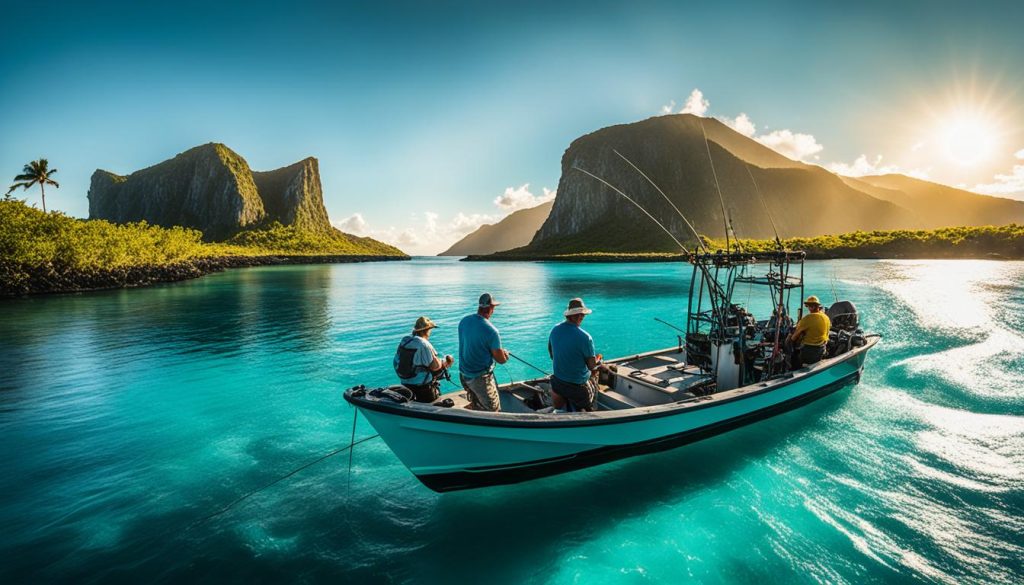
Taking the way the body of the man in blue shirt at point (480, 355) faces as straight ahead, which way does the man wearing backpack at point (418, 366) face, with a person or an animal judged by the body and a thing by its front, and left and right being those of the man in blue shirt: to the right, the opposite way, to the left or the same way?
the same way

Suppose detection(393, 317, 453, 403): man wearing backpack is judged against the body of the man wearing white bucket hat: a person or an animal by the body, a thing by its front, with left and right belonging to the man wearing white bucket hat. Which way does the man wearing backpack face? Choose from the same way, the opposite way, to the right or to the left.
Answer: the same way

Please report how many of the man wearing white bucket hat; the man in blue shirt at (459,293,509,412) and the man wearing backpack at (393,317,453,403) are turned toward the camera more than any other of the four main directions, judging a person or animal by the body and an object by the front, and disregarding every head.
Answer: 0

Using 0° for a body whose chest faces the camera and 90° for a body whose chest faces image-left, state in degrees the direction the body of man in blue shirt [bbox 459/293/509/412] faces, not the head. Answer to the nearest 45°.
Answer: approximately 225°

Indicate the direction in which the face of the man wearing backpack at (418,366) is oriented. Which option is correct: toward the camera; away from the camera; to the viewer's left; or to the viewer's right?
to the viewer's right

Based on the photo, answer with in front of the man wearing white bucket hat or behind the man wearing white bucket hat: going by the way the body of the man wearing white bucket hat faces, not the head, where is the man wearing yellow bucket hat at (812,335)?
in front

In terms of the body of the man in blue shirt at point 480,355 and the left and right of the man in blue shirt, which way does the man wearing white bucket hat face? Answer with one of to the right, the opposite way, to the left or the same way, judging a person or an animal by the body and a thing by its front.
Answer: the same way
